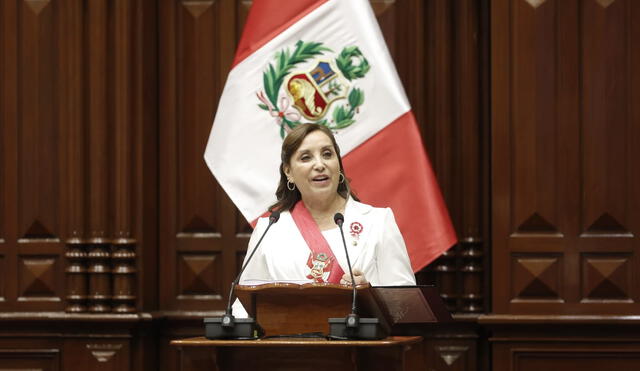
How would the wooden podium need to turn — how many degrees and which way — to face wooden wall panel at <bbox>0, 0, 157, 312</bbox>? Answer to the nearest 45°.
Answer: approximately 135° to its right

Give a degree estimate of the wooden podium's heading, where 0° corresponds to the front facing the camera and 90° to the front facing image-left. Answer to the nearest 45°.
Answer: approximately 0°

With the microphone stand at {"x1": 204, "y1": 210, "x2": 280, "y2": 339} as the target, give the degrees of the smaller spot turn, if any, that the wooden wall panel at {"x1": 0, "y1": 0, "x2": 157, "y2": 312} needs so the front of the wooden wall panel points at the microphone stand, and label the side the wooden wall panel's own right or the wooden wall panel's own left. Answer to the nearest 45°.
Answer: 0° — it already faces it

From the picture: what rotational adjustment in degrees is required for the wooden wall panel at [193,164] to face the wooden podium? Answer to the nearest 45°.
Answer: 0° — it already faces it

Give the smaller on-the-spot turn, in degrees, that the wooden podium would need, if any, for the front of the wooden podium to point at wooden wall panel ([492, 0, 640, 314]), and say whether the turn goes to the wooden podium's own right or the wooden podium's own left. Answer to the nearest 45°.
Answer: approximately 135° to the wooden podium's own left

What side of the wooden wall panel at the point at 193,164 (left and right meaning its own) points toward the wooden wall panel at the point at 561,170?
left

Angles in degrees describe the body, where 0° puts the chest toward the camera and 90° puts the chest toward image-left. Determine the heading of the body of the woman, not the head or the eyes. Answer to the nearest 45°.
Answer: approximately 0°

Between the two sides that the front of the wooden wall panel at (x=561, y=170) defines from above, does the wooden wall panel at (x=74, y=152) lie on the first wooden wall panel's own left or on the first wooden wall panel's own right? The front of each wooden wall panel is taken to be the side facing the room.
on the first wooden wall panel's own right
